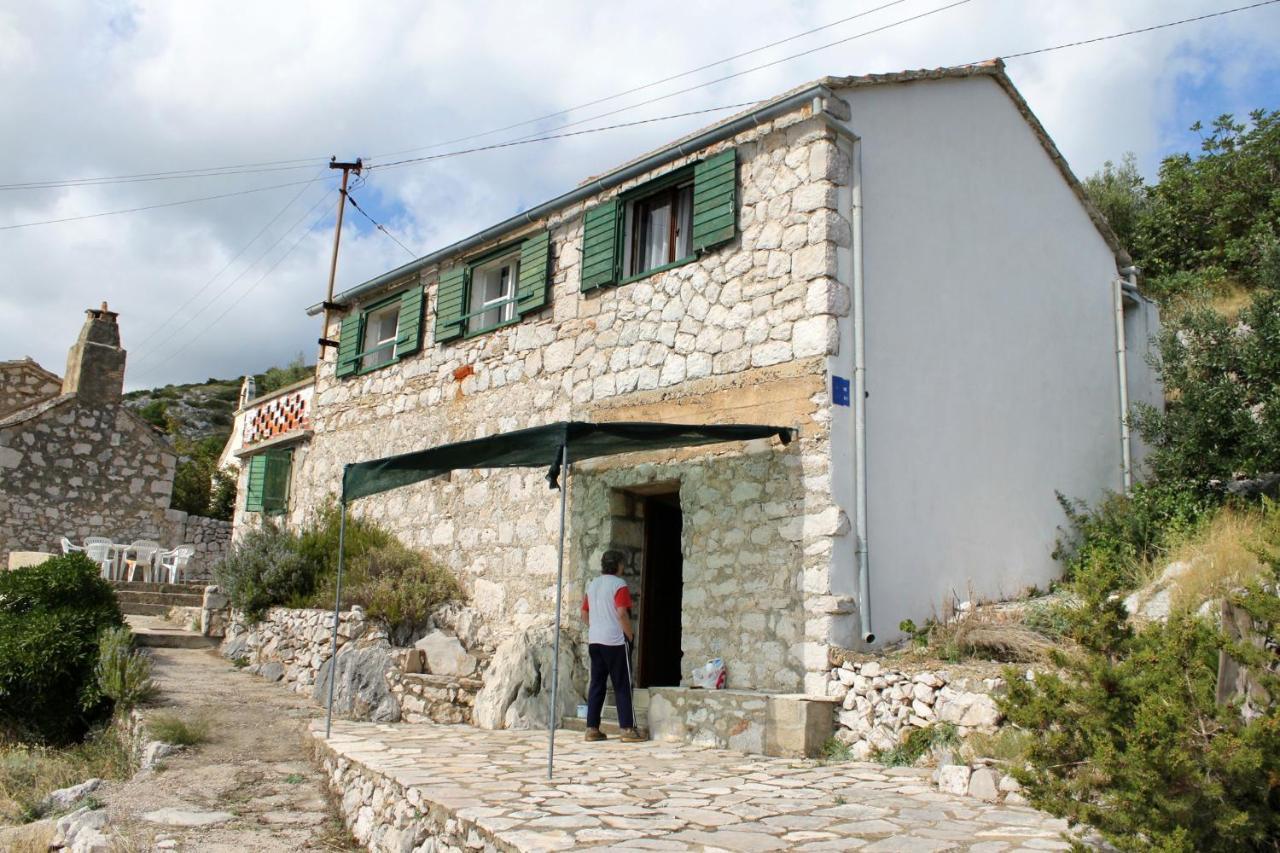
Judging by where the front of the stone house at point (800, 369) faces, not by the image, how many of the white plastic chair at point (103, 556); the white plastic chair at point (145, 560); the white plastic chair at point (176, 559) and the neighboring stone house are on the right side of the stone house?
4

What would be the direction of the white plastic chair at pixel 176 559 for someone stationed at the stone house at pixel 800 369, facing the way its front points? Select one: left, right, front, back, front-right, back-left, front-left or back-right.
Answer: right

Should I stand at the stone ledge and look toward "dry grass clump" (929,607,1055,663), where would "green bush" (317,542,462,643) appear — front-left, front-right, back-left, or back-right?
back-left

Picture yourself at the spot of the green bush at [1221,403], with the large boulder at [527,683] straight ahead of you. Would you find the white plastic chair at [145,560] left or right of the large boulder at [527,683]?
right

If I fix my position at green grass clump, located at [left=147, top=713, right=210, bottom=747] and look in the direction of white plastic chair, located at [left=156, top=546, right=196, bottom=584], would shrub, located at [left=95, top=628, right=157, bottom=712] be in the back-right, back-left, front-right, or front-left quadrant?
front-left

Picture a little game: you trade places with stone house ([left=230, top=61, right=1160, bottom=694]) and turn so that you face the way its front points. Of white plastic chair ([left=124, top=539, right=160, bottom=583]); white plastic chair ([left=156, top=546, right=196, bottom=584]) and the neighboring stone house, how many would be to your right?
3

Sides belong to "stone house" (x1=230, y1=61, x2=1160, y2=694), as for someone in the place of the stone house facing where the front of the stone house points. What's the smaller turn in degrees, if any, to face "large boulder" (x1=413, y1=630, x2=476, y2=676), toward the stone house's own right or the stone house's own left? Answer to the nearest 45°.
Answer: approximately 45° to the stone house's own right

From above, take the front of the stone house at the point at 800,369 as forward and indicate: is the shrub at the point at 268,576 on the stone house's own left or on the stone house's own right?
on the stone house's own right

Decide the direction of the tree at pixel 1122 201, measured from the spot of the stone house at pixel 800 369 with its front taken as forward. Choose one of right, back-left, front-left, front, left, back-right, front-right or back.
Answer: back

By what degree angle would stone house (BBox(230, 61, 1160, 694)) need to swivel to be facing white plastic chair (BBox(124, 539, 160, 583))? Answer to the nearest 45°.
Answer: approximately 90° to its right

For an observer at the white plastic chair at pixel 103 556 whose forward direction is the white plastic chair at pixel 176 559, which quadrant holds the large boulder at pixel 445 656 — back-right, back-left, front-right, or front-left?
front-right

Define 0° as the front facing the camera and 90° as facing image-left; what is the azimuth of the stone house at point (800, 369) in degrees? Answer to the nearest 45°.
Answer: approximately 45°

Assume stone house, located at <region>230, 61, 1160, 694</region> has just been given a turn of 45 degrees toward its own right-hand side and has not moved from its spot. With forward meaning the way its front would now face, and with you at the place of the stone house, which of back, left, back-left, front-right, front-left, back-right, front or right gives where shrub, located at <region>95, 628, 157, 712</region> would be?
front

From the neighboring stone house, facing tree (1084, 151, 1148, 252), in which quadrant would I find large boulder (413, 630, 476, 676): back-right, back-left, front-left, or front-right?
front-right
